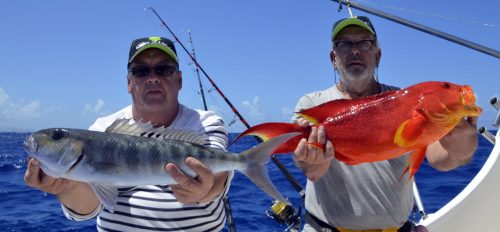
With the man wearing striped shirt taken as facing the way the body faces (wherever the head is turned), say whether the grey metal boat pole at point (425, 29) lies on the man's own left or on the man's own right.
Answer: on the man's own left

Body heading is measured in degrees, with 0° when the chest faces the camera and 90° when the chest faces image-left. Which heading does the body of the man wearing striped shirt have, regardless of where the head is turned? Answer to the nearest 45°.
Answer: approximately 0°
